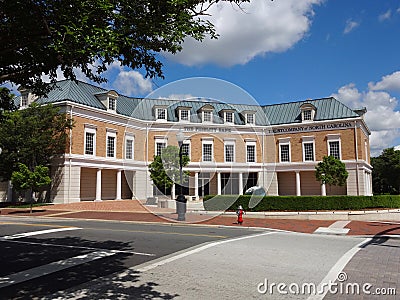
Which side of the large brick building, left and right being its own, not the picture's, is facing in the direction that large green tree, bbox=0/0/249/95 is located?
front

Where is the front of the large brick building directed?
toward the camera

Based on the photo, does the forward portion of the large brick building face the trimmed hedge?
yes

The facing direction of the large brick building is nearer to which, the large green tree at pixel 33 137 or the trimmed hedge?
the trimmed hedge

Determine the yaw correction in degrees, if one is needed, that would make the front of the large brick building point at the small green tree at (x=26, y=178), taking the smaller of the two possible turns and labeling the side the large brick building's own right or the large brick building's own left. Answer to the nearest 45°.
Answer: approximately 45° to the large brick building's own right

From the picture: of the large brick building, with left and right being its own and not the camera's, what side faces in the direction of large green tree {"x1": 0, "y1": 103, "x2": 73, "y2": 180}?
right

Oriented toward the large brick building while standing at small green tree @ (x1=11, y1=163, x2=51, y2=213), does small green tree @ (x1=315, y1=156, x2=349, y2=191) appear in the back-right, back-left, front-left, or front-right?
front-right

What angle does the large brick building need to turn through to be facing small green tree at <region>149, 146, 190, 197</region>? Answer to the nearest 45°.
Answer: approximately 45° to its right
